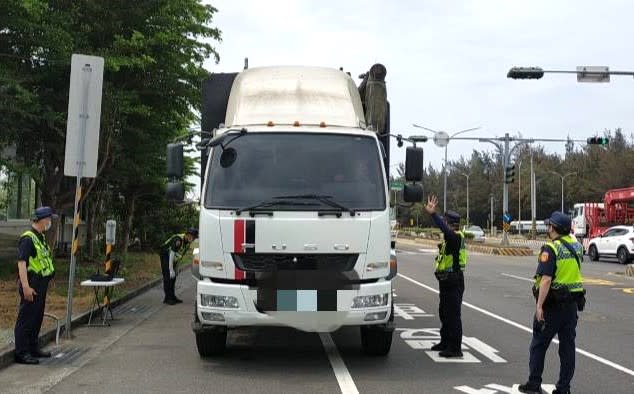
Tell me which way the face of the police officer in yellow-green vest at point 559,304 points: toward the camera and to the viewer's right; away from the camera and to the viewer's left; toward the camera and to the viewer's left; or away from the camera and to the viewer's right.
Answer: away from the camera and to the viewer's left

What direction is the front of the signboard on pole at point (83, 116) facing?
away from the camera

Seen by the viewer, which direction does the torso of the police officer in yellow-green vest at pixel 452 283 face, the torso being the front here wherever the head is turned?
to the viewer's left

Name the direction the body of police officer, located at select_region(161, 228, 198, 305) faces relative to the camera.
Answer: to the viewer's right

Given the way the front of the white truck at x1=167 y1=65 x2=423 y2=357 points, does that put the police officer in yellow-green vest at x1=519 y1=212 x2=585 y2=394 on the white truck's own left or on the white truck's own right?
on the white truck's own left

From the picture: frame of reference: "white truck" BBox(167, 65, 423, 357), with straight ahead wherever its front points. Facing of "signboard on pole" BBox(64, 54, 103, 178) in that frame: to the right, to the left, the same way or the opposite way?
the opposite way

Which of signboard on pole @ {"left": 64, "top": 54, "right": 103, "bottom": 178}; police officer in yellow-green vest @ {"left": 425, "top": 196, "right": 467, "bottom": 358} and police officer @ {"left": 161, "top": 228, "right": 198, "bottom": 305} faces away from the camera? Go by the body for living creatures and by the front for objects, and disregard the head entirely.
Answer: the signboard on pole
